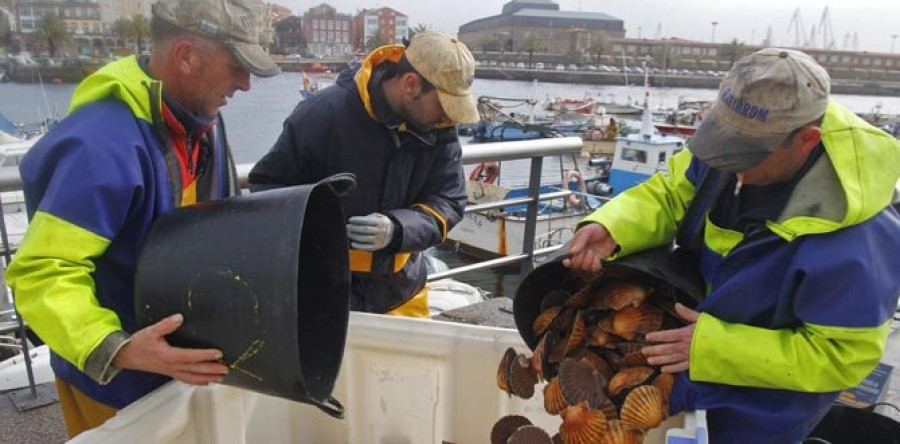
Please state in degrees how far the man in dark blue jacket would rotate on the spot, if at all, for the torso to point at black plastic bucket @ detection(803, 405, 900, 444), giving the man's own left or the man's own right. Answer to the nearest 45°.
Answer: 0° — they already face it

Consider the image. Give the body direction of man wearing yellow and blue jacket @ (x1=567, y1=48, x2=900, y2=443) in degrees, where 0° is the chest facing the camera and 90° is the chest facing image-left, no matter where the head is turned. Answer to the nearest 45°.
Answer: approximately 45°

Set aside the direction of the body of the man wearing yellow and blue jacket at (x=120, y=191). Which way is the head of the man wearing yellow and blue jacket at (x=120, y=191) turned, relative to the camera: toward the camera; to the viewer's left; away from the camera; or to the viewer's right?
to the viewer's right

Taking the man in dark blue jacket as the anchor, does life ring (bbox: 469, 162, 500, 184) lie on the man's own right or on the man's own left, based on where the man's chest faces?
on the man's own left

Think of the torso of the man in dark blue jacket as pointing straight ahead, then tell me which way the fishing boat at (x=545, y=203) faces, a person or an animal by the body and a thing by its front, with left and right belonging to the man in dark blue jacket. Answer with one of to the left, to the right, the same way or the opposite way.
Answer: to the right

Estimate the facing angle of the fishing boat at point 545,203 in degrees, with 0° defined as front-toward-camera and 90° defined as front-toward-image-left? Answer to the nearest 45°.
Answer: approximately 45°

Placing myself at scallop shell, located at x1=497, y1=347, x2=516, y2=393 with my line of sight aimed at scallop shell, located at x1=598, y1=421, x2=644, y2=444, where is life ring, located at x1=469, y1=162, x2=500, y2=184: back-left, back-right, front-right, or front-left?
back-left

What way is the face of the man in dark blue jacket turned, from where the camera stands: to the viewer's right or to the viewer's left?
to the viewer's right

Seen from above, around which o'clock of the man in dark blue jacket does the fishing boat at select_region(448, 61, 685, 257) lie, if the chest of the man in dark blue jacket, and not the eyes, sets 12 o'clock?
The fishing boat is roughly at 8 o'clock from the man in dark blue jacket.

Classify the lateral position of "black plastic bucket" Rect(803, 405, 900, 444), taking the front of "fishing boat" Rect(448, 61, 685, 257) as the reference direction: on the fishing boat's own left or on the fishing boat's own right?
on the fishing boat's own left
